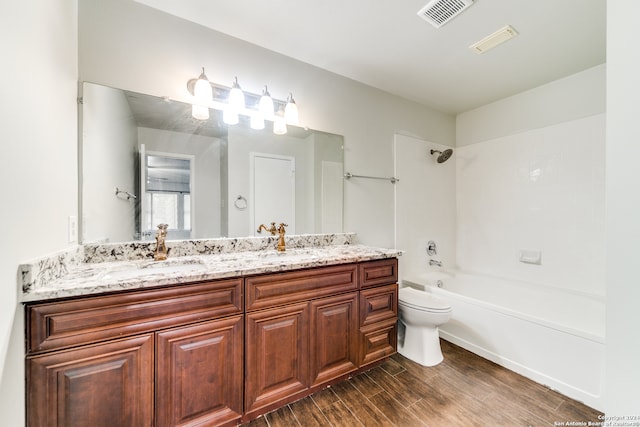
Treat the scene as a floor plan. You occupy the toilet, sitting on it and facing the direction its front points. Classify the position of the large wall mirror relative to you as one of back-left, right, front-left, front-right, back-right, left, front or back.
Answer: right

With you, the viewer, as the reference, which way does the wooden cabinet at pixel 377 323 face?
facing the viewer and to the right of the viewer

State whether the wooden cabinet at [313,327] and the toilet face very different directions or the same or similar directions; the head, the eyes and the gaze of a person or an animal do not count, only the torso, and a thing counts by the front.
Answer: same or similar directions

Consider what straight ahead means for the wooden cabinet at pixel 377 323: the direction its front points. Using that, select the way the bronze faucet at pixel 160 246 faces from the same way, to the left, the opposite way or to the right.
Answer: the same way

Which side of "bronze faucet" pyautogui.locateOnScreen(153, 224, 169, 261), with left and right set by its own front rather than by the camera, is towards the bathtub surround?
left

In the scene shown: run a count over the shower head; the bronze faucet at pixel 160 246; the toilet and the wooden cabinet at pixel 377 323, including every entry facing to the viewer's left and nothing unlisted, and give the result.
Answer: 0

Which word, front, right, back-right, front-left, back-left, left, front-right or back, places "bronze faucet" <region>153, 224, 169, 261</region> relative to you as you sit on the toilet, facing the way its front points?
right

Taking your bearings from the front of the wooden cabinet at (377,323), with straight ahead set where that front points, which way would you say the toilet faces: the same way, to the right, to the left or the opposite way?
the same way

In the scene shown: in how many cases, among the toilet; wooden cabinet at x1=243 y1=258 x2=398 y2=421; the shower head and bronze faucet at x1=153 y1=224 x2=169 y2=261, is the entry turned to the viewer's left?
0

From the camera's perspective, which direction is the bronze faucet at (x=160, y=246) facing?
toward the camera

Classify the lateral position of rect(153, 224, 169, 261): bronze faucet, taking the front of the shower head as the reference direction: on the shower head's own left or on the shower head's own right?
on the shower head's own right

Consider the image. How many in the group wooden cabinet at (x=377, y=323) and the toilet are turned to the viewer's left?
0
